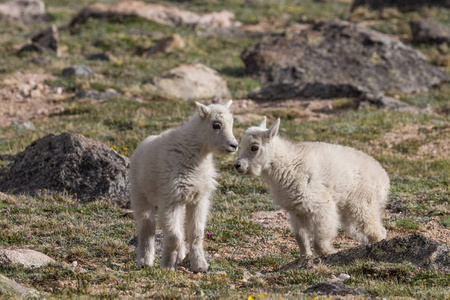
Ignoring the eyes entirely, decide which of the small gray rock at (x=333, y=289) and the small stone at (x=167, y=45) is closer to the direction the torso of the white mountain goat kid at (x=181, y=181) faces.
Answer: the small gray rock

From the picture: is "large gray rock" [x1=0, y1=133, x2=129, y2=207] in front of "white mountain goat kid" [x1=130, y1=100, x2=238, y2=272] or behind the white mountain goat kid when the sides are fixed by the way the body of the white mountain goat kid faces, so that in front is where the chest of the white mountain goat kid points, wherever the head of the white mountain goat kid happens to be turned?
behind

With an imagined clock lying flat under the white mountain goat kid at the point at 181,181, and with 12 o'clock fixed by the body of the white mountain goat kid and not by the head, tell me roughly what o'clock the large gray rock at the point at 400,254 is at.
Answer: The large gray rock is roughly at 11 o'clock from the white mountain goat kid.

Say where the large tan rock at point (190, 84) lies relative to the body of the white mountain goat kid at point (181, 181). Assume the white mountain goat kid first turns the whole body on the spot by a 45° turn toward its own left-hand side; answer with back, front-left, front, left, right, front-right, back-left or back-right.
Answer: left

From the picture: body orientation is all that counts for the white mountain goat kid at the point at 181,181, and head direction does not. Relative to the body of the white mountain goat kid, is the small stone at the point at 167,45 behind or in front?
behind

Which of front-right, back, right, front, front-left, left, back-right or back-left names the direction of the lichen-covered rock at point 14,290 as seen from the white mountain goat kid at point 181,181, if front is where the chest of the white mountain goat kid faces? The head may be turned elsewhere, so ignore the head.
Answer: right

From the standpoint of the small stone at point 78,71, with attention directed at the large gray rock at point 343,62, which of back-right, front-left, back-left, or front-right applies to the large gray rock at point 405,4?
front-left

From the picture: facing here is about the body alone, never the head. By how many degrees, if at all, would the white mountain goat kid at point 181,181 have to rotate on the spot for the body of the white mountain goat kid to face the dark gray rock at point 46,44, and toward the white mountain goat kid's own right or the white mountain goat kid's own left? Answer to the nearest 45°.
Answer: approximately 135° to the white mountain goat kid's own left

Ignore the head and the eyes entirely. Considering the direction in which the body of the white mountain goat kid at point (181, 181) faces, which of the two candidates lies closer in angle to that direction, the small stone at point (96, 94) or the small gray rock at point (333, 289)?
the small gray rock

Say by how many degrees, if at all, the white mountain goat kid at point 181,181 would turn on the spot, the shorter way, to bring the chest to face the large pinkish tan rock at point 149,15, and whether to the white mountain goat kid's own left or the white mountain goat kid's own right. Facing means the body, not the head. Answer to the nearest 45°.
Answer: approximately 135° to the white mountain goat kid's own left

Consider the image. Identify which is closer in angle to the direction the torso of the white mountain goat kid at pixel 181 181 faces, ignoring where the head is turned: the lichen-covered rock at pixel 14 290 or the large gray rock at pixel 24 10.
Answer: the lichen-covered rock

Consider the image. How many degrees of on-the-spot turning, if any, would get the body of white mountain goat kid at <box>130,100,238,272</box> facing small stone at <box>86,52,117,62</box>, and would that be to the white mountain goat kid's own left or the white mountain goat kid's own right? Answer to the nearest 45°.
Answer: approximately 135° to the white mountain goat kid's own left

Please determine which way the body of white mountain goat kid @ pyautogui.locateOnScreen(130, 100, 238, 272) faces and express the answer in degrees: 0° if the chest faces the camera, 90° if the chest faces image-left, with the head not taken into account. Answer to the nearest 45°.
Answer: approximately 315°

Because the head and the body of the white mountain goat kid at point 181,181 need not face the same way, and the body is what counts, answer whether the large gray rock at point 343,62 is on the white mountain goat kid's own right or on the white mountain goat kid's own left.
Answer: on the white mountain goat kid's own left
